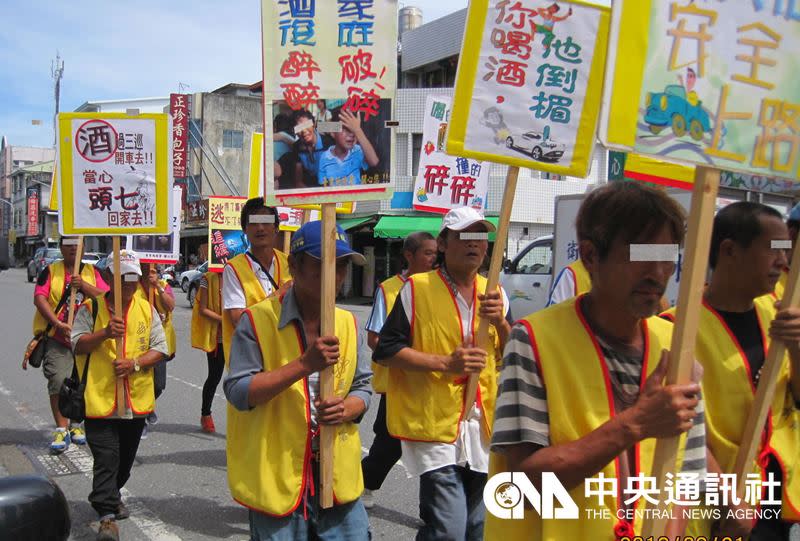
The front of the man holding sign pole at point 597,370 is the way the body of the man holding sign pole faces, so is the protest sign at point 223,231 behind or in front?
behind

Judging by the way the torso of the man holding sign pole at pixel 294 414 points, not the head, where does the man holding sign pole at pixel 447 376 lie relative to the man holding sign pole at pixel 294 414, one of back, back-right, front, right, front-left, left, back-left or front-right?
left

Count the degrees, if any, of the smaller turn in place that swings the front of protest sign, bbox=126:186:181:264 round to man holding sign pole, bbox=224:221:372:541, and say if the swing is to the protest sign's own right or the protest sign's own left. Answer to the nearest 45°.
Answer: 0° — it already faces them

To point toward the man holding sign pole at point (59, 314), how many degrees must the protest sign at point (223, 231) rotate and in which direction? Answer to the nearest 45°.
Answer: approximately 45° to its right

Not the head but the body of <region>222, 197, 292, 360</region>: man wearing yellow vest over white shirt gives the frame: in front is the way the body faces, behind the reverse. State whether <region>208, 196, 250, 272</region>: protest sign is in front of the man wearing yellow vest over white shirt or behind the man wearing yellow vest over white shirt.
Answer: behind

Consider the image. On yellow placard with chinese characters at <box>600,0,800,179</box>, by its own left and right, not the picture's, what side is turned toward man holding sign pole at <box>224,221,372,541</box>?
right

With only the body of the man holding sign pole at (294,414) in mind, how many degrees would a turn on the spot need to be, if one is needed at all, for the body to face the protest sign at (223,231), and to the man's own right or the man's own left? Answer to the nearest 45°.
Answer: approximately 135° to the man's own left

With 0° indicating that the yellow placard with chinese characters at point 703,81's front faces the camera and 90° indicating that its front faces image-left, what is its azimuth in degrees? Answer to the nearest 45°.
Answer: approximately 0°

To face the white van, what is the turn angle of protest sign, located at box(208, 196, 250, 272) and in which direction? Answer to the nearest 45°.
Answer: approximately 135° to its left

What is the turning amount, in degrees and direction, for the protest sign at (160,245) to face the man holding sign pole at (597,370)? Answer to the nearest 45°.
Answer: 0° — it already faces them
